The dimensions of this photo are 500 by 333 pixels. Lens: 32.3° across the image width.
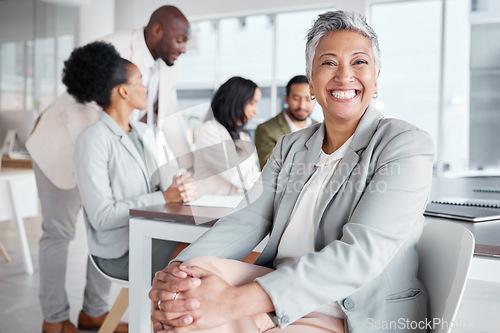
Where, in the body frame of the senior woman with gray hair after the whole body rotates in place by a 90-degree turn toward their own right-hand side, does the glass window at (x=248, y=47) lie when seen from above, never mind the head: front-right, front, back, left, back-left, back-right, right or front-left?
front-right

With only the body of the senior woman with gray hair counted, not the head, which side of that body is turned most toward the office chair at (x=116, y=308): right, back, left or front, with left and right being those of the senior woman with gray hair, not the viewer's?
right

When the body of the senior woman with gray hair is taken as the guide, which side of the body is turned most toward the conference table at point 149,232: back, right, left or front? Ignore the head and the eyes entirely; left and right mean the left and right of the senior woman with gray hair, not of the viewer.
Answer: right
